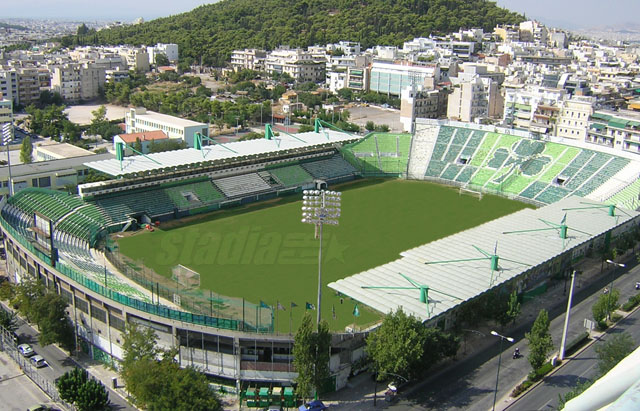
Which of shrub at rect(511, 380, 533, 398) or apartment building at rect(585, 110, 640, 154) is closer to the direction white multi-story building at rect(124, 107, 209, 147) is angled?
the shrub

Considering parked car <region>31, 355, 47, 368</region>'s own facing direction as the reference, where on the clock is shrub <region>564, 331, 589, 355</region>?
The shrub is roughly at 11 o'clock from the parked car.

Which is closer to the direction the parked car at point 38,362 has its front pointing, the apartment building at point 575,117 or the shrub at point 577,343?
the shrub

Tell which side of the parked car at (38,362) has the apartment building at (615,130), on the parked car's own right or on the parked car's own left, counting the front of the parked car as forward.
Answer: on the parked car's own left

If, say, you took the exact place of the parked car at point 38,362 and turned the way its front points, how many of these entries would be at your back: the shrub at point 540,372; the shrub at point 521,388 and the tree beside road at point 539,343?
0

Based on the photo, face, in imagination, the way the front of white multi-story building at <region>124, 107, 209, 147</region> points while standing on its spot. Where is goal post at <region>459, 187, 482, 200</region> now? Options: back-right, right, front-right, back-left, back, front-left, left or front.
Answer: left

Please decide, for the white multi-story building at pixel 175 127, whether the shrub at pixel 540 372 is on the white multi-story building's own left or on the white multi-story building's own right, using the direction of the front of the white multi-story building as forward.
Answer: on the white multi-story building's own left

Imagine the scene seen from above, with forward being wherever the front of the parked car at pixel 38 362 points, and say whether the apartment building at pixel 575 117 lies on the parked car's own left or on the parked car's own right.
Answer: on the parked car's own left

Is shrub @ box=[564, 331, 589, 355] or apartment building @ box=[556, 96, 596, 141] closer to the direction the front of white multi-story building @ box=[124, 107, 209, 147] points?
the shrub

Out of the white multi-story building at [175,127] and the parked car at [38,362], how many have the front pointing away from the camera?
0

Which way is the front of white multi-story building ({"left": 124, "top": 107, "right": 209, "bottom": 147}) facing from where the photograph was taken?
facing the viewer and to the left of the viewer

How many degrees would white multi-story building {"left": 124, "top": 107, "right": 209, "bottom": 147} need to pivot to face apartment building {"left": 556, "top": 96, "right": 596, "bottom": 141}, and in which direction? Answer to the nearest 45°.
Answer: approximately 135° to its left

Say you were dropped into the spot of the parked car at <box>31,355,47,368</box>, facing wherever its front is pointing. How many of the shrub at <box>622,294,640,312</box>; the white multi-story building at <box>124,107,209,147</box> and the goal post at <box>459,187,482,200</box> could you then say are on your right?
0

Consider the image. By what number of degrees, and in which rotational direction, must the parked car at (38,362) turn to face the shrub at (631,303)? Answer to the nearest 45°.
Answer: approximately 45° to its left

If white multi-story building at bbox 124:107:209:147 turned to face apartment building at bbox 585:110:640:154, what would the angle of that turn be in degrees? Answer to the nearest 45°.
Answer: approximately 135° to its left

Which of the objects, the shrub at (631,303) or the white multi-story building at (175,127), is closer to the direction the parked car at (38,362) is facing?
the shrub

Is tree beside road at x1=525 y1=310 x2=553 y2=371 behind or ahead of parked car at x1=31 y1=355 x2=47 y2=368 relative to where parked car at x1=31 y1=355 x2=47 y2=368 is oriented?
ahead
